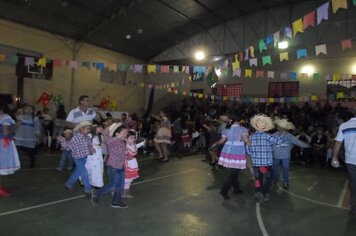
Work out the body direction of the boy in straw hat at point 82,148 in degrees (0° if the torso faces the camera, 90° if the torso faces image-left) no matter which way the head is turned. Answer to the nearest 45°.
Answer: approximately 315°

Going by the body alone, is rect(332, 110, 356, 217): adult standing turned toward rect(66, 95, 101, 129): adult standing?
no

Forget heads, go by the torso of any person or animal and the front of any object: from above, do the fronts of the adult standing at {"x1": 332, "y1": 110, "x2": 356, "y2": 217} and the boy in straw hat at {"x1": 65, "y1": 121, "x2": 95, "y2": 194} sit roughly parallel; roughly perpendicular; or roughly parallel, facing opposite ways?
roughly perpendicular

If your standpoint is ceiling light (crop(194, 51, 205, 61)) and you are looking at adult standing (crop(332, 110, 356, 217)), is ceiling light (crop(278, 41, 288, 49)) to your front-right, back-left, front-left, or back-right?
front-left

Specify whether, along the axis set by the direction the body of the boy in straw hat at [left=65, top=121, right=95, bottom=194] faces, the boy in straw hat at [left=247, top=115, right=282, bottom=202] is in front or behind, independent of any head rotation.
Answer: in front
